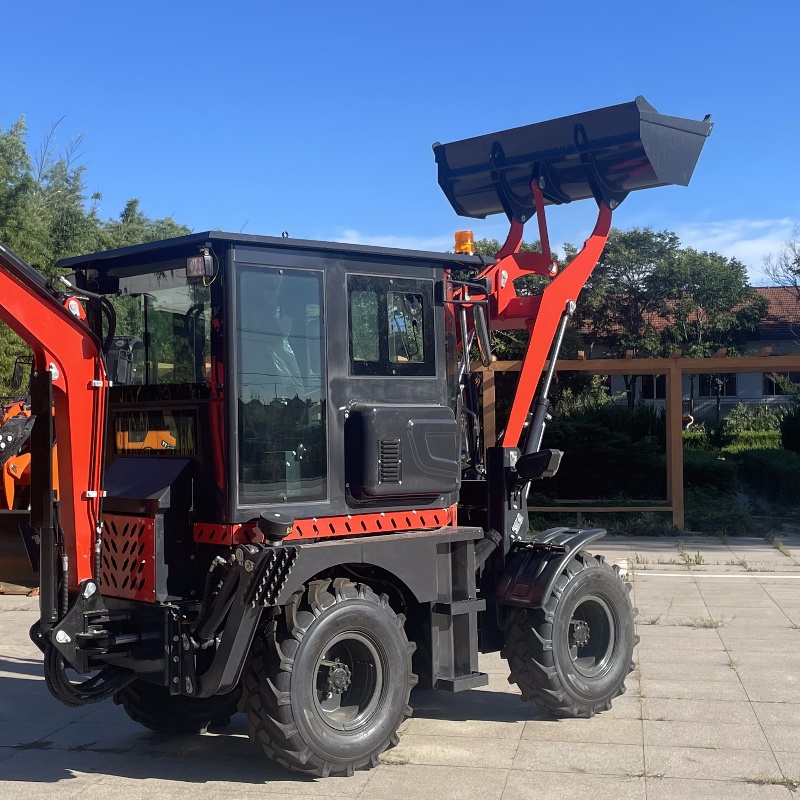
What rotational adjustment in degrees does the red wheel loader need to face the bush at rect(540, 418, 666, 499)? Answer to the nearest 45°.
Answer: approximately 45° to its left

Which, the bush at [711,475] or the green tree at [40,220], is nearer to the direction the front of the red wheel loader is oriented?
the bush

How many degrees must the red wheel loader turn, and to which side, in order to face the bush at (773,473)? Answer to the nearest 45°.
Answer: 0° — it already faces it

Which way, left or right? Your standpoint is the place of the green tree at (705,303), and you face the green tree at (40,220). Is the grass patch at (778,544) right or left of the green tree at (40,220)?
left

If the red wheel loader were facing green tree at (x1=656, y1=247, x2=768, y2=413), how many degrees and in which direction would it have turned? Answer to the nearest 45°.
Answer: approximately 45° to its left

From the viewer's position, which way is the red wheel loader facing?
facing away from the viewer and to the right of the viewer

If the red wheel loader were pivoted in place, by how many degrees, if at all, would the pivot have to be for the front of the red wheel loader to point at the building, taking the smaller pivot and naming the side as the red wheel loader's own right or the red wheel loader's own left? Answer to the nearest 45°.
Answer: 0° — it already faces it
